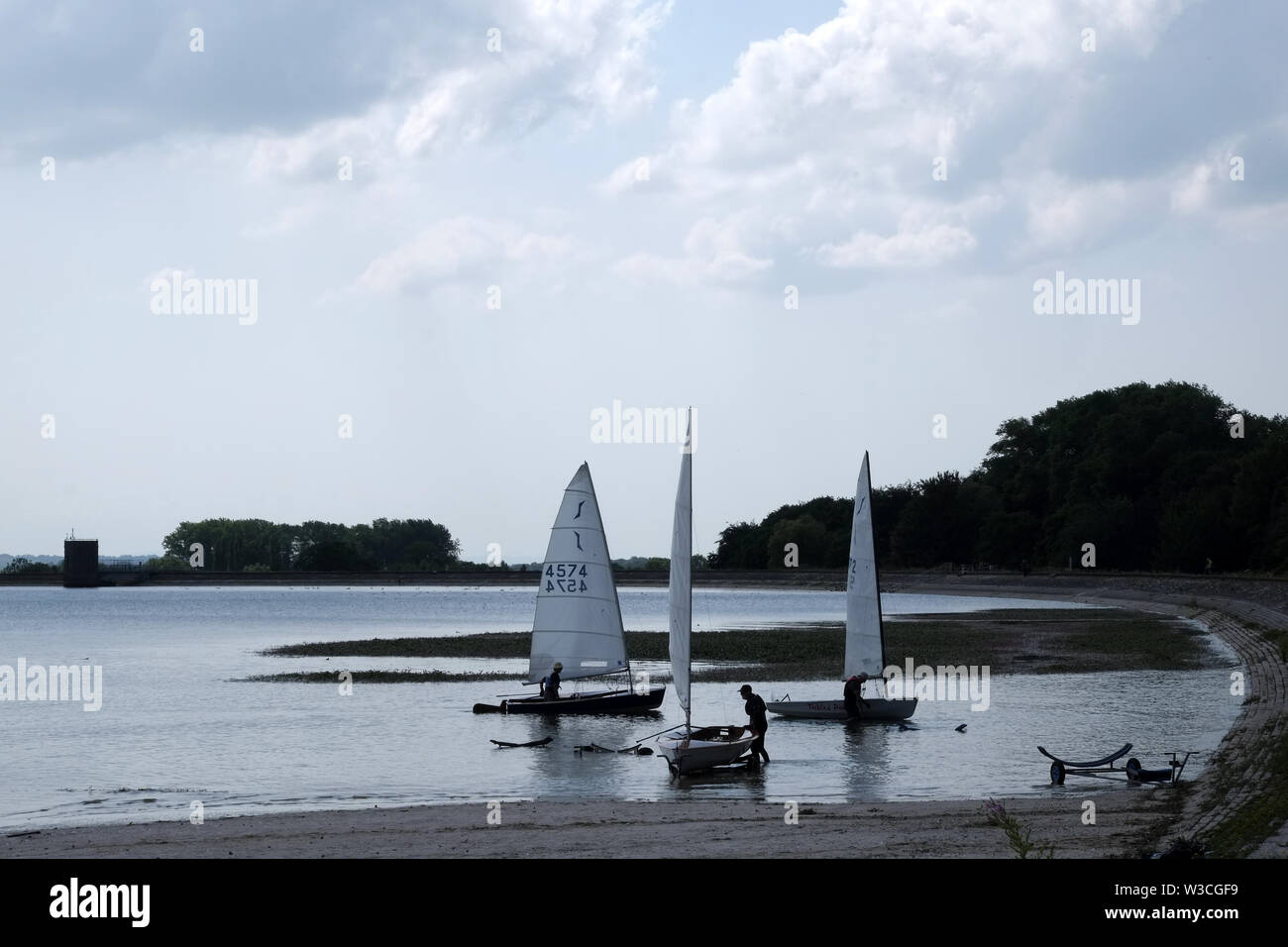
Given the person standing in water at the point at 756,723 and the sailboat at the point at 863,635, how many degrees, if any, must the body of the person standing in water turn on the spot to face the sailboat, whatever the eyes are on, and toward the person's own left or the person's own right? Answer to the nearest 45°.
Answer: approximately 90° to the person's own right

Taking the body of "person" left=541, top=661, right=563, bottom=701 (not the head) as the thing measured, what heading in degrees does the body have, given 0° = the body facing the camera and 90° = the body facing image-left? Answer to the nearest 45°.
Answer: approximately 270°

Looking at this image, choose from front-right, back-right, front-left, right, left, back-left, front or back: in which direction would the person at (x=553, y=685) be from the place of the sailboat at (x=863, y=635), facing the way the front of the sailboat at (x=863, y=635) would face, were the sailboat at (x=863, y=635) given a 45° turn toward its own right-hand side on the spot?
back-right

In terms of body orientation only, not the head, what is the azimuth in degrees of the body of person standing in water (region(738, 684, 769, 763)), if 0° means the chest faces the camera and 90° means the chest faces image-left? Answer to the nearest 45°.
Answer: approximately 90°

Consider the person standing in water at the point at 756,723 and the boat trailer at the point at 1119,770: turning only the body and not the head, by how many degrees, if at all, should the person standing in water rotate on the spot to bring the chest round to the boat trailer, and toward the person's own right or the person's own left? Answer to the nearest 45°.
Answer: approximately 135° to the person's own left

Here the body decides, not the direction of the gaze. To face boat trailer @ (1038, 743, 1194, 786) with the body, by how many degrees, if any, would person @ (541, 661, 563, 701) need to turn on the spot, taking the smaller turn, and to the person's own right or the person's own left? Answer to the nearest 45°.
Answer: approximately 45° to the person's own right

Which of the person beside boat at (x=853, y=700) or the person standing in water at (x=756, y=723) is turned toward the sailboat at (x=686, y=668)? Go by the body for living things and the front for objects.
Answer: the person standing in water

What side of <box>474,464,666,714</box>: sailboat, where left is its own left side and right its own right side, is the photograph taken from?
right

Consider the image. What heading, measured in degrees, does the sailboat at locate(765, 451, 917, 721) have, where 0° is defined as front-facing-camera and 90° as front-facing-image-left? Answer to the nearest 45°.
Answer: approximately 270°
